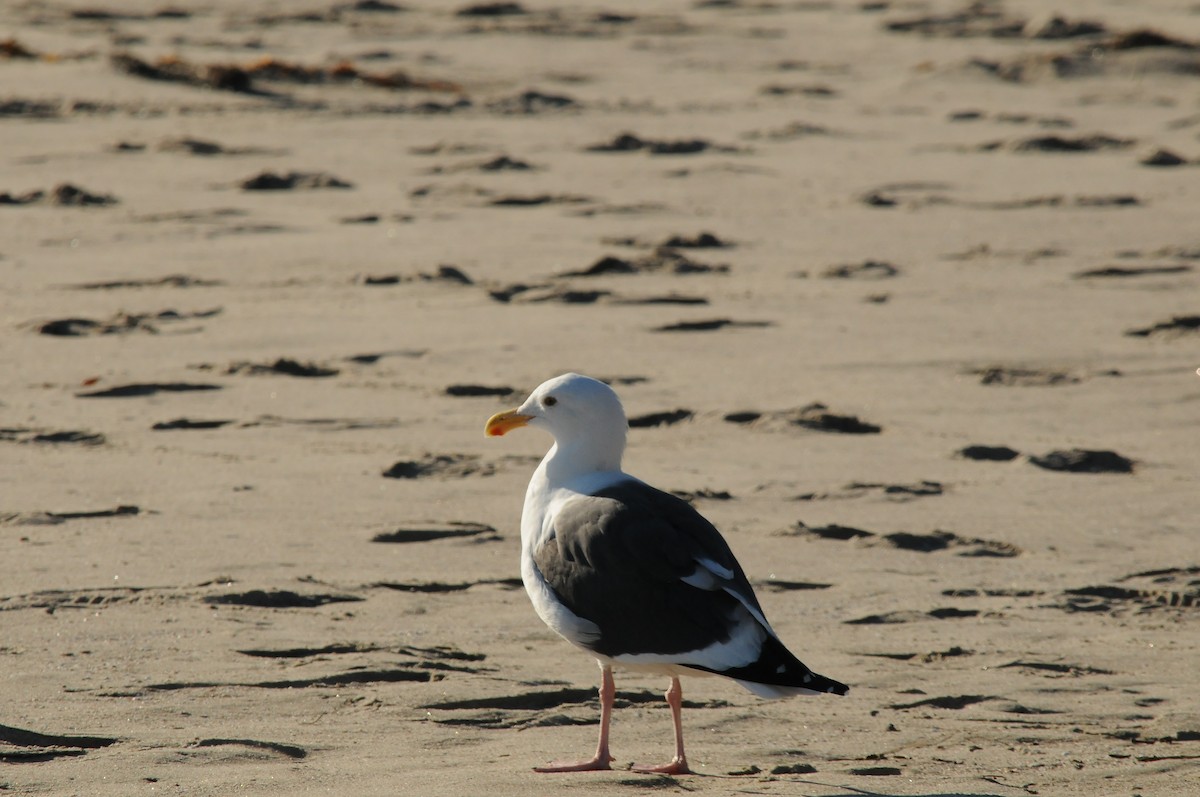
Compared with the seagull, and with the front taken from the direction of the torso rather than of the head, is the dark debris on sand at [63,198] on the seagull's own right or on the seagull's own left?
on the seagull's own right

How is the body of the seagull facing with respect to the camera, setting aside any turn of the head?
to the viewer's left

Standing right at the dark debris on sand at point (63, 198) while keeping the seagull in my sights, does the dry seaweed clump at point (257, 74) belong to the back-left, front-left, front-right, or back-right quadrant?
back-left

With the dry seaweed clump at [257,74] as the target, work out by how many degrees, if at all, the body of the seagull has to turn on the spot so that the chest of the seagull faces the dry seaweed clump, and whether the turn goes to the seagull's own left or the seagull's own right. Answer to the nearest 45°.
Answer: approximately 90° to the seagull's own right

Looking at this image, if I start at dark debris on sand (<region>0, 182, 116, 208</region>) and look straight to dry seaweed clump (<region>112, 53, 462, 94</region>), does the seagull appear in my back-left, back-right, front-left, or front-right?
back-right
